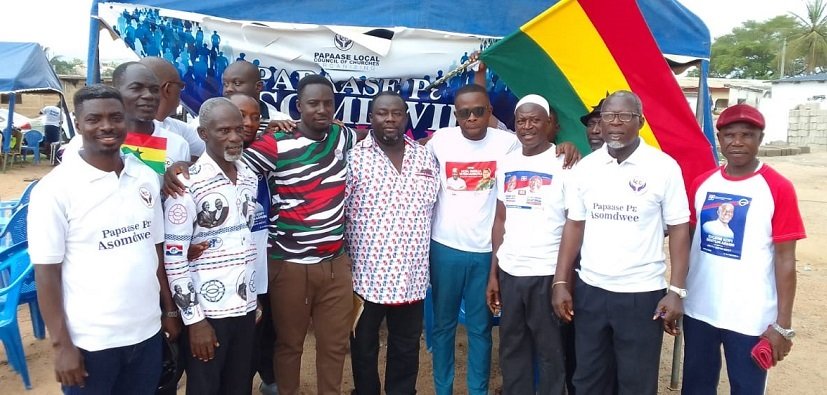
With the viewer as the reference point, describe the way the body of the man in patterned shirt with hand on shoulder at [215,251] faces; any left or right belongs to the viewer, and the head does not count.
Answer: facing the viewer and to the right of the viewer

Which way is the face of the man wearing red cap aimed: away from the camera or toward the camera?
toward the camera

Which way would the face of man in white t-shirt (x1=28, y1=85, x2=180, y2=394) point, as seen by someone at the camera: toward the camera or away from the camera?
toward the camera

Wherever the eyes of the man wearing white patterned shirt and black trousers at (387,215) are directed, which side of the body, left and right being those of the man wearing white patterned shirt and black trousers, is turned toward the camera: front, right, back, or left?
front

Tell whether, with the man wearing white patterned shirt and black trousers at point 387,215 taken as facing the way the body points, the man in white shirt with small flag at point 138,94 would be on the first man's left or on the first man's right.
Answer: on the first man's right

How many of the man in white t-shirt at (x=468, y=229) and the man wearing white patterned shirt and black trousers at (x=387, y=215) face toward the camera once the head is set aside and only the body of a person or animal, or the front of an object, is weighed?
2

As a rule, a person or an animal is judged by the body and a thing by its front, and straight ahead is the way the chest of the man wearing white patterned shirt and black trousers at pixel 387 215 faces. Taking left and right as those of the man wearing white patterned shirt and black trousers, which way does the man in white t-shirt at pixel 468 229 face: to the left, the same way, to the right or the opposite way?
the same way
